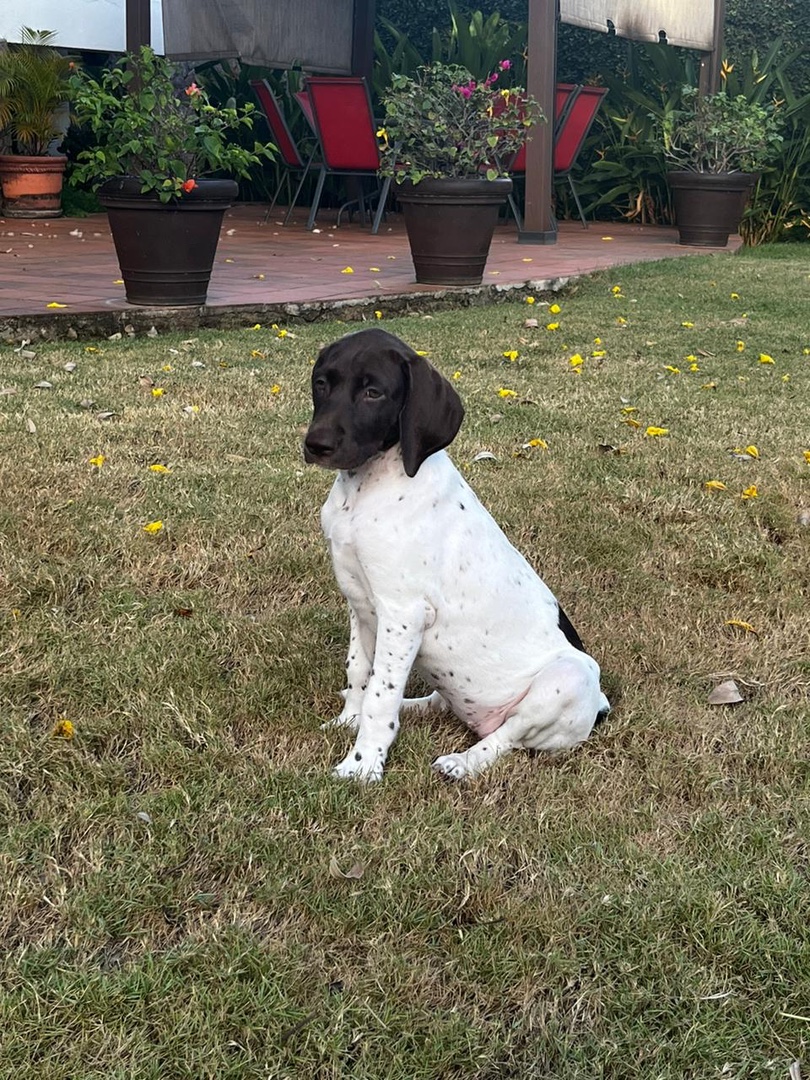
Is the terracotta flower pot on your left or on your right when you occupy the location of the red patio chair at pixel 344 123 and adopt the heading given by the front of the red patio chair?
on your left

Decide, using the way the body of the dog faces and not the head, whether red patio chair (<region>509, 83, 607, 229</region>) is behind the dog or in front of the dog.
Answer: behind

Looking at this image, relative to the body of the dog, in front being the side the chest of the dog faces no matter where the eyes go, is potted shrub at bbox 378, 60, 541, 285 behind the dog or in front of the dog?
behind

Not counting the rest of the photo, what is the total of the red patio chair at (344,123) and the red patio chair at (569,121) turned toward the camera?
0

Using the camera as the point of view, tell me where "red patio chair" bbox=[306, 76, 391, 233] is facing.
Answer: facing away from the viewer and to the right of the viewer

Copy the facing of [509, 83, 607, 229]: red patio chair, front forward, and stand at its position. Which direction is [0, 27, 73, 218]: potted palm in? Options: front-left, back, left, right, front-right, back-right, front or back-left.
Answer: front-left

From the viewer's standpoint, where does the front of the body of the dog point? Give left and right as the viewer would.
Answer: facing the viewer and to the left of the viewer

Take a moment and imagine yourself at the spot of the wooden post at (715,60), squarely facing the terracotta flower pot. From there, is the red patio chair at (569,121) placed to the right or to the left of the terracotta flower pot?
left

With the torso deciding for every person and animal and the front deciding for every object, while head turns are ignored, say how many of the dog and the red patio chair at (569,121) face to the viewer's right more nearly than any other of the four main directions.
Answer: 0

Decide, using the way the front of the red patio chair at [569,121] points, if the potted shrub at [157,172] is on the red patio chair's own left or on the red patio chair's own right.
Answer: on the red patio chair's own left

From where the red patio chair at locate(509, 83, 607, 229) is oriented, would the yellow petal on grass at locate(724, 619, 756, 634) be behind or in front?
behind

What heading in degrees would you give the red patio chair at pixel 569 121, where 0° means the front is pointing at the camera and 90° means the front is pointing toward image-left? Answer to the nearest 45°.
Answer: approximately 135°
